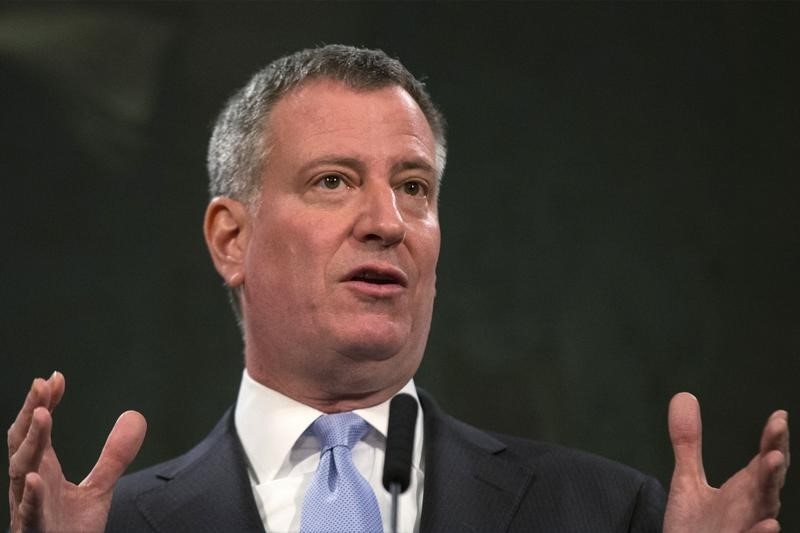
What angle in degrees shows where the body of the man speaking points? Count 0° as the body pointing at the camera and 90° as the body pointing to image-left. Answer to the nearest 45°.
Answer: approximately 0°
